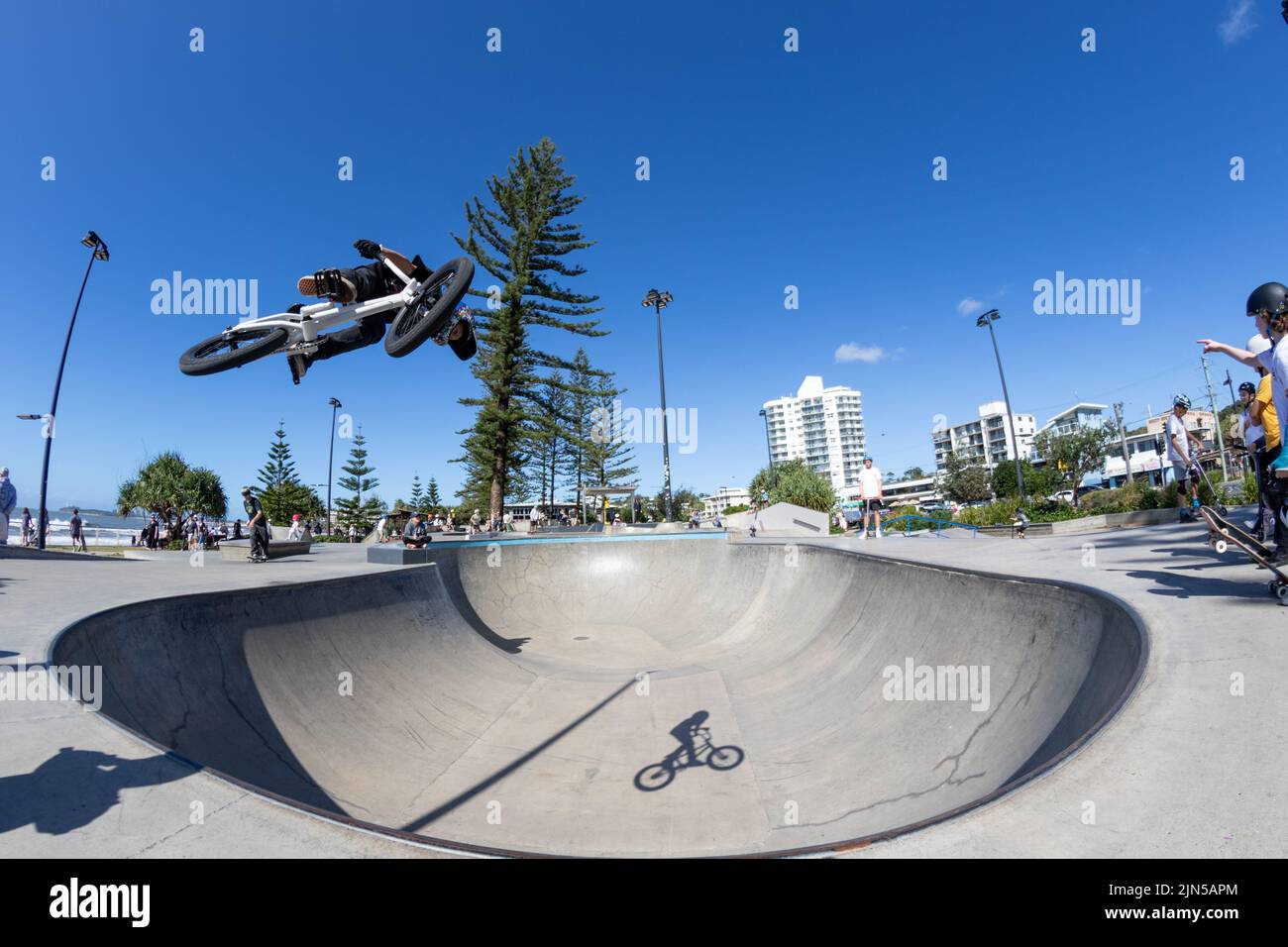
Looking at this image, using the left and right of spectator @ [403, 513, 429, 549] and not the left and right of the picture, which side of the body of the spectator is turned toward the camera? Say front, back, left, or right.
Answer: front

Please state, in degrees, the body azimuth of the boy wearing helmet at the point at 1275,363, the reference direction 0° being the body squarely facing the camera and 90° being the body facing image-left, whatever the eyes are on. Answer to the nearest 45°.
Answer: approximately 90°

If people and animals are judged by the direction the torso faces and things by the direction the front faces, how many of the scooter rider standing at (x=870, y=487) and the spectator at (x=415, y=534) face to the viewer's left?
0

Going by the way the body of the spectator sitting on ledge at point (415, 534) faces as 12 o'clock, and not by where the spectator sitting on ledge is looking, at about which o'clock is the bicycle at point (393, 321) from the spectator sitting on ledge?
The bicycle is roughly at 12 o'clock from the spectator sitting on ledge.

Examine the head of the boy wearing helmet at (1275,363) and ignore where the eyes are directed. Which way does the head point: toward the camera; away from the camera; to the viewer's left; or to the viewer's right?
to the viewer's left

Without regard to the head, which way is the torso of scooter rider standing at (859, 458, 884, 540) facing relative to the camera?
toward the camera

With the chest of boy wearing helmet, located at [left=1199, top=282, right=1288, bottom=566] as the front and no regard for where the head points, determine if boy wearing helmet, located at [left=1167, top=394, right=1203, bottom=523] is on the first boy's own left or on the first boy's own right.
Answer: on the first boy's own right

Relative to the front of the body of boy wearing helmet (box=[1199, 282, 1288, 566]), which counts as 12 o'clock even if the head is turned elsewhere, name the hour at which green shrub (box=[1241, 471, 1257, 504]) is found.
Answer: The green shrub is roughly at 3 o'clock from the boy wearing helmet.

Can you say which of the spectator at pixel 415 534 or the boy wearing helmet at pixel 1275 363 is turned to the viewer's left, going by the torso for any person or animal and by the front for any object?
the boy wearing helmet

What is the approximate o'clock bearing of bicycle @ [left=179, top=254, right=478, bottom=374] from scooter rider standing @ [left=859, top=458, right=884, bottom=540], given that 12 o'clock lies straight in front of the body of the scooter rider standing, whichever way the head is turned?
The bicycle is roughly at 1 o'clock from the scooter rider standing.

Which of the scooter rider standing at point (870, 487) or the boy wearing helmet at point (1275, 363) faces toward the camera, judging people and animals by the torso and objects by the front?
the scooter rider standing
